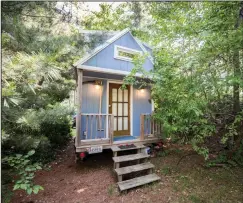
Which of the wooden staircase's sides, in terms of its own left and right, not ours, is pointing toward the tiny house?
back

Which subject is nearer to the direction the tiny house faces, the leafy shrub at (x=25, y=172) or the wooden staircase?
the wooden staircase

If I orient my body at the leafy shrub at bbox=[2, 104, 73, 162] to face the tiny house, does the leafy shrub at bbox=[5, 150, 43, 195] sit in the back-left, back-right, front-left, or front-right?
back-right

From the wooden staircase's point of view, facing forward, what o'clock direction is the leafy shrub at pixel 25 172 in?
The leafy shrub is roughly at 3 o'clock from the wooden staircase.

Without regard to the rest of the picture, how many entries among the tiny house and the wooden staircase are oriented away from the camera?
0

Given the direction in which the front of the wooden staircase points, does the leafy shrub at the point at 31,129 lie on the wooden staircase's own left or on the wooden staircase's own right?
on the wooden staircase's own right

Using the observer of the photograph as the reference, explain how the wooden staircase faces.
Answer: facing the viewer and to the right of the viewer

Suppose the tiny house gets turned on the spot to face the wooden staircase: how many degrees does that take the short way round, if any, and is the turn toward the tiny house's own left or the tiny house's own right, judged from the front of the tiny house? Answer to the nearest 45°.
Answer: approximately 45° to the tiny house's own right

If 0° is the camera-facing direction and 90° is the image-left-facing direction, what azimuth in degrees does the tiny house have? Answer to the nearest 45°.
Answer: approximately 315°

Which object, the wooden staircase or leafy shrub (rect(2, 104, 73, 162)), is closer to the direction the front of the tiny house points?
the wooden staircase
